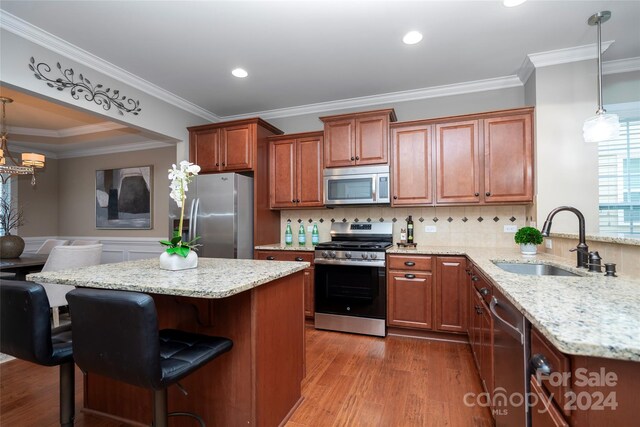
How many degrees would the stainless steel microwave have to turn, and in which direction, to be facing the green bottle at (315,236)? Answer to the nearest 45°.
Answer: approximately 135° to its right

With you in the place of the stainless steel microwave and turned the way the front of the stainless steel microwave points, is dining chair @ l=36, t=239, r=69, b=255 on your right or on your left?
on your right

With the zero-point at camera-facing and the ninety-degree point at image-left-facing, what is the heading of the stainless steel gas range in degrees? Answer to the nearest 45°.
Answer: approximately 0°

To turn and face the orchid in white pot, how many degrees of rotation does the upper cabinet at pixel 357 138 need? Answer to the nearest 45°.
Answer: approximately 45° to its right

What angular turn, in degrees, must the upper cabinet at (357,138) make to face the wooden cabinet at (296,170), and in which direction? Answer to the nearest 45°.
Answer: approximately 90° to its right

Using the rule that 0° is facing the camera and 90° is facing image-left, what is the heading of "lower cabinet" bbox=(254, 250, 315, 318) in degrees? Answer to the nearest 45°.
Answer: approximately 0°

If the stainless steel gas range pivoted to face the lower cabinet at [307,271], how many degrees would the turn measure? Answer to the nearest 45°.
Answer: approximately 90° to its right
